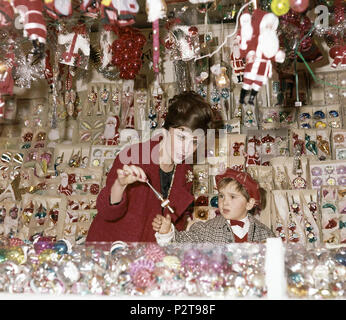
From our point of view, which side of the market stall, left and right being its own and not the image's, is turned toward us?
front

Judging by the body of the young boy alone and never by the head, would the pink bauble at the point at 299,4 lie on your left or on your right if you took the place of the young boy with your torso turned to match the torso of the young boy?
on your left

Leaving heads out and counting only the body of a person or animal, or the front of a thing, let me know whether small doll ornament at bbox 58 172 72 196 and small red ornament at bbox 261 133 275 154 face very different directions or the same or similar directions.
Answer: same or similar directions

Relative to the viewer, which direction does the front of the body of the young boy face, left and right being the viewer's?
facing the viewer and to the left of the viewer

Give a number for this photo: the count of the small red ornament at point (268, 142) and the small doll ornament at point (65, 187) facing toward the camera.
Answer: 2

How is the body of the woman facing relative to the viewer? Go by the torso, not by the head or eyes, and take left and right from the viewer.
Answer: facing the viewer and to the right of the viewer

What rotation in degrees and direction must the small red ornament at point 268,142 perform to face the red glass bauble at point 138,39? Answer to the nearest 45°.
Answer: approximately 45° to its right

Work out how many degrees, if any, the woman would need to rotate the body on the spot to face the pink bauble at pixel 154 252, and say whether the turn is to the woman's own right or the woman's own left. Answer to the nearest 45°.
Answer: approximately 45° to the woman's own right

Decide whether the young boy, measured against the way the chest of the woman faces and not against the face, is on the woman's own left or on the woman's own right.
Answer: on the woman's own left

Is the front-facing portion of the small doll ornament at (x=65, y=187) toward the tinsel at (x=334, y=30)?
no

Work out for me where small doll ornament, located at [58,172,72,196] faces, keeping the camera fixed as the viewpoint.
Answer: facing the viewer
